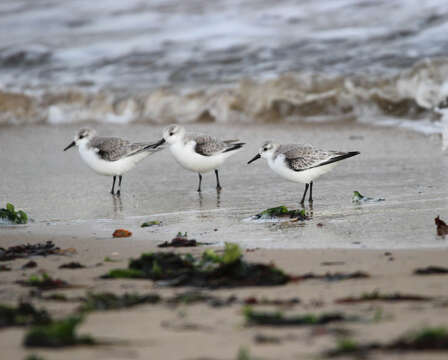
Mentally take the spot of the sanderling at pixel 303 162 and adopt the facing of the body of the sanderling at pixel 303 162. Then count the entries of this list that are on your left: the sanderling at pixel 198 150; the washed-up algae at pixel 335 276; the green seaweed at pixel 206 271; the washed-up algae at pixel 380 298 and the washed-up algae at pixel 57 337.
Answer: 4

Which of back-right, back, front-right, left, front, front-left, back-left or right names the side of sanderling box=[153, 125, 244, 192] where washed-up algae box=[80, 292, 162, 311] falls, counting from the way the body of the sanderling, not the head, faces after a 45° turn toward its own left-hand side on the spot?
front-left

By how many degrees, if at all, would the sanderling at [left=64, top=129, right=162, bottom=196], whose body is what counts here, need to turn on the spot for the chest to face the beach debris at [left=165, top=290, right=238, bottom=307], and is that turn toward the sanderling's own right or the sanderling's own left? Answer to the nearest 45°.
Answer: approximately 90° to the sanderling's own left

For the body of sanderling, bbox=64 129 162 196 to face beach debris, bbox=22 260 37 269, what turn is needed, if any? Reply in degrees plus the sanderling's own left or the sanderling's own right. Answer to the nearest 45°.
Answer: approximately 90° to the sanderling's own left

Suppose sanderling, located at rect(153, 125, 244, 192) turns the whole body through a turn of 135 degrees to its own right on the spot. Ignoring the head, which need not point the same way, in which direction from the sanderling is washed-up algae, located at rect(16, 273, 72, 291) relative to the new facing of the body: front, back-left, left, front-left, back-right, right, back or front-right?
back-right

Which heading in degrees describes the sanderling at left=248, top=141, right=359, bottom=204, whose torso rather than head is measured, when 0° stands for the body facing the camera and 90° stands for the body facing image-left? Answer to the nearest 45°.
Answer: approximately 90°

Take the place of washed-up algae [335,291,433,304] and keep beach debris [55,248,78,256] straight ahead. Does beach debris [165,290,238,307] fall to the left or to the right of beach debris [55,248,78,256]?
left

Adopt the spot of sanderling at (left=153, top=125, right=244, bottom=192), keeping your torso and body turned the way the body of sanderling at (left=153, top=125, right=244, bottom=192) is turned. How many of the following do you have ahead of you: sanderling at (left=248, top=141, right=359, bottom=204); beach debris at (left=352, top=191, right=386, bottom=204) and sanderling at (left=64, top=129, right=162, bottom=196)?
1

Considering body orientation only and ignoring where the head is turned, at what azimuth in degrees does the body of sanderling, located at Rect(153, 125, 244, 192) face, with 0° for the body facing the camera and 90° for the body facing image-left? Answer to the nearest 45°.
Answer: approximately 90°

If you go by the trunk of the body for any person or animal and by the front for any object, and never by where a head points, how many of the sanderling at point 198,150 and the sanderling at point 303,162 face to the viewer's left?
2

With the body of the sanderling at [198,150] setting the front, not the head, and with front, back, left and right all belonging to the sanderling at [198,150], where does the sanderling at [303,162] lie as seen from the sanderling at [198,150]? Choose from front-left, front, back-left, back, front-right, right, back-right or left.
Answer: back-left

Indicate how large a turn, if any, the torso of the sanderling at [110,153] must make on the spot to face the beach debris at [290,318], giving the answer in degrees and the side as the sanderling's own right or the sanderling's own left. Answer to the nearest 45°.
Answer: approximately 90° to the sanderling's own left

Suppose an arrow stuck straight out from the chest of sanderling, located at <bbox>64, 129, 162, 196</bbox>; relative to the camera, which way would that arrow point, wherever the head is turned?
to the viewer's left
